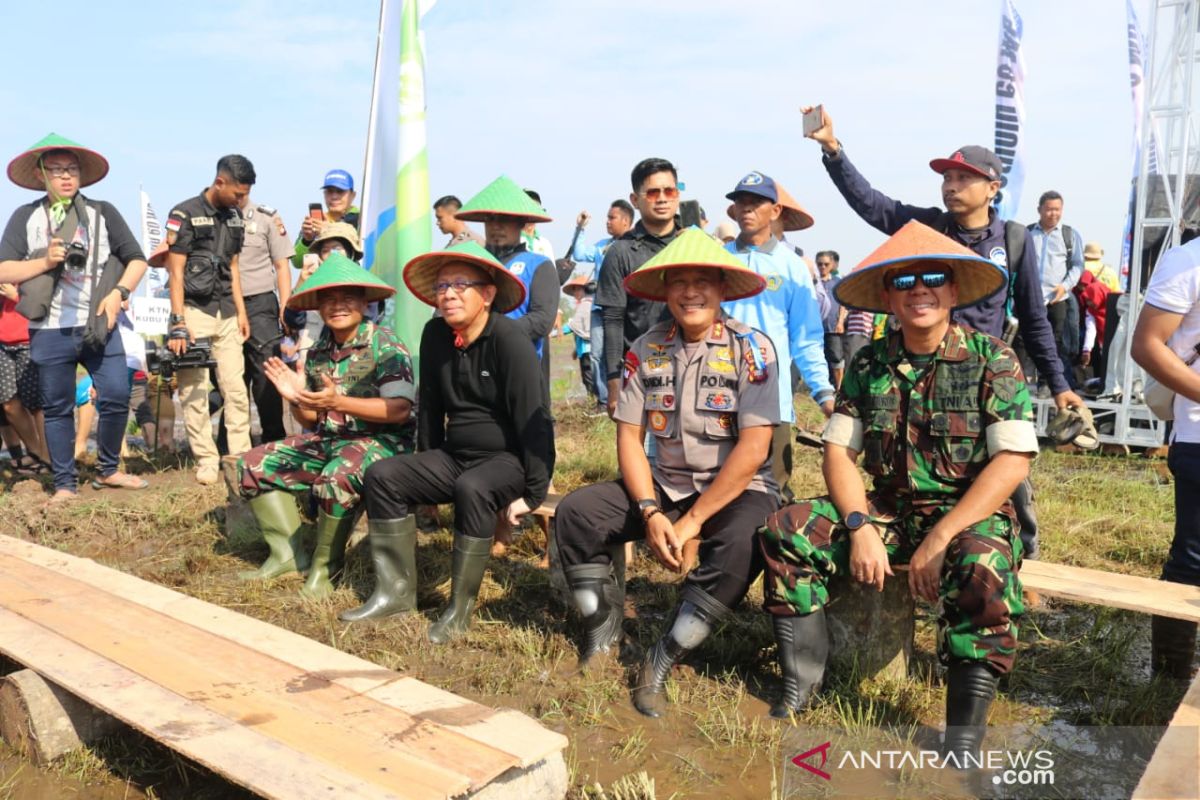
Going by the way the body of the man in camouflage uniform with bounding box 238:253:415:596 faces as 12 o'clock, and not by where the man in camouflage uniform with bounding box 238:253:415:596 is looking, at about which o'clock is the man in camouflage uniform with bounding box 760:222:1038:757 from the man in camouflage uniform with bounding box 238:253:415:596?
the man in camouflage uniform with bounding box 760:222:1038:757 is roughly at 9 o'clock from the man in camouflage uniform with bounding box 238:253:415:596.

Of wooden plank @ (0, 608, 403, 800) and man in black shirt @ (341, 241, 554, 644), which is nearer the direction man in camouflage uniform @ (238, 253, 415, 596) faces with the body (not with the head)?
the wooden plank

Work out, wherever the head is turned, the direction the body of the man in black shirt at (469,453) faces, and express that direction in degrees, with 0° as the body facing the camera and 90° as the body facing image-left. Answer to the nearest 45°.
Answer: approximately 45°

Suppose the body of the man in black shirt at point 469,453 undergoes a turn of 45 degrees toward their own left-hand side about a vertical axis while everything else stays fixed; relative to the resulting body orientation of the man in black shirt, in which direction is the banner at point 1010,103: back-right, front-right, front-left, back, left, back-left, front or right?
back-left

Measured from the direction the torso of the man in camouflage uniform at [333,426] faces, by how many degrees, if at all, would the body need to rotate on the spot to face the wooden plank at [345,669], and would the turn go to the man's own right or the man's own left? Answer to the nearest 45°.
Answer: approximately 45° to the man's own left

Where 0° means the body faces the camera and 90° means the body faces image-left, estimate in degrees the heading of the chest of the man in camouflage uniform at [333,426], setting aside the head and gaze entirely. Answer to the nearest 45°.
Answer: approximately 45°

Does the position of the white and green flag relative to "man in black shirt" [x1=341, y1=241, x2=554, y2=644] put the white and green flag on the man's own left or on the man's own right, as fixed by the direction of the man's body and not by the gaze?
on the man's own right

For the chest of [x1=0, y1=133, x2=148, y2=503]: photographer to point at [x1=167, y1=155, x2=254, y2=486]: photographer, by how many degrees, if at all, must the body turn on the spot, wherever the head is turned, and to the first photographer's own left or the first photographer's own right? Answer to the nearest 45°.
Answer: approximately 90° to the first photographer's own left

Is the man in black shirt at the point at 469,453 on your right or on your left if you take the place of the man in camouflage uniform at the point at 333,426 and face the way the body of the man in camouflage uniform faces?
on your left

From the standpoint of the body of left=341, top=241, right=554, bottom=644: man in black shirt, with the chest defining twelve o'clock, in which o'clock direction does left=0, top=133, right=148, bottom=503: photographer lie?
The photographer is roughly at 3 o'clock from the man in black shirt.
